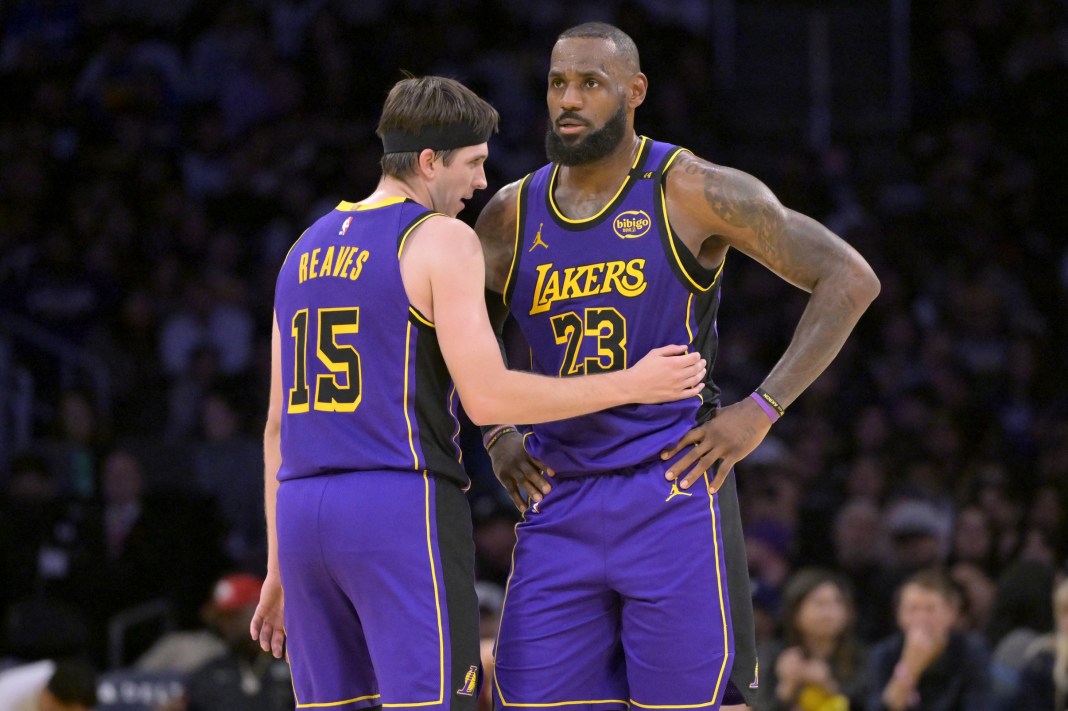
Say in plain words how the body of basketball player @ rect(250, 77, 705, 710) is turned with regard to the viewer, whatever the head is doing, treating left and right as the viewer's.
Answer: facing away from the viewer and to the right of the viewer

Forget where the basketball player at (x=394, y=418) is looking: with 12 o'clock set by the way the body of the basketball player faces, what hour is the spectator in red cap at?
The spectator in red cap is roughly at 10 o'clock from the basketball player.

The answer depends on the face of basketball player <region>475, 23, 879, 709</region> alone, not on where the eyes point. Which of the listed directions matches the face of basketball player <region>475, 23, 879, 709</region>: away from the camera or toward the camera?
toward the camera

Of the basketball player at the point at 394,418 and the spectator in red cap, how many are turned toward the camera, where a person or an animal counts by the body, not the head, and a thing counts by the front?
1

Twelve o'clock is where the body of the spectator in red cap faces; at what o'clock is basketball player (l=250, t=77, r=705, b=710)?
The basketball player is roughly at 12 o'clock from the spectator in red cap.

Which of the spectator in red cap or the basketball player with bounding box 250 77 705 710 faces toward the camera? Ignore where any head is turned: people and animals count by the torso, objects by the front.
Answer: the spectator in red cap

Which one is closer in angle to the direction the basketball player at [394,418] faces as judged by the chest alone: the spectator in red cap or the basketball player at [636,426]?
the basketball player

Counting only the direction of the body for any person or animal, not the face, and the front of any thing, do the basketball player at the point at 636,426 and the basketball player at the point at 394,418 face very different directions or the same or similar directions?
very different directions

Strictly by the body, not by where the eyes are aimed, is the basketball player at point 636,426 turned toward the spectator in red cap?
no

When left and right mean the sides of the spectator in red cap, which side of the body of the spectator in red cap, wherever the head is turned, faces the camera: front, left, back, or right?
front

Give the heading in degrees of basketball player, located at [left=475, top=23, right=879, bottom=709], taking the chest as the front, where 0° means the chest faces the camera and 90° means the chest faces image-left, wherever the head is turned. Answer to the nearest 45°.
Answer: approximately 45°
